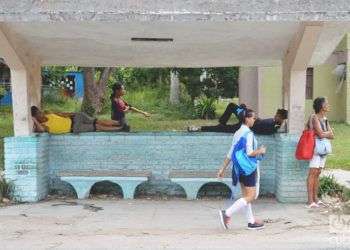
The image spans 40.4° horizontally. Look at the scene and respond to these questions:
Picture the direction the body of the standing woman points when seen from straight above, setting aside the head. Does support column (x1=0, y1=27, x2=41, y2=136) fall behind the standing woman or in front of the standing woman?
behind

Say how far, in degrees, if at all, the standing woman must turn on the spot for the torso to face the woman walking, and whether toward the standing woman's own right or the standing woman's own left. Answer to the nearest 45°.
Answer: approximately 135° to the standing woman's own right

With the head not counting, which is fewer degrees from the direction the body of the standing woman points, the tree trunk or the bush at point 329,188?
the bush
